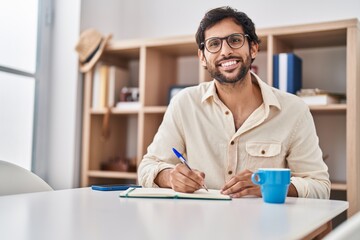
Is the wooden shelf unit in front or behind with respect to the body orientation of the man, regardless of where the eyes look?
behind

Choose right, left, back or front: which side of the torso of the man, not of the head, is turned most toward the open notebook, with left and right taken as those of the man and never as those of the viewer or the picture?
front

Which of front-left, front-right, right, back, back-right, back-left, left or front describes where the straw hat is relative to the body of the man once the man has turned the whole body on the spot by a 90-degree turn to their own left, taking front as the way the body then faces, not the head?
back-left

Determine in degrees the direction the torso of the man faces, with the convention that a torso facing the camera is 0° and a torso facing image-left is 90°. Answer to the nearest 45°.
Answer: approximately 0°

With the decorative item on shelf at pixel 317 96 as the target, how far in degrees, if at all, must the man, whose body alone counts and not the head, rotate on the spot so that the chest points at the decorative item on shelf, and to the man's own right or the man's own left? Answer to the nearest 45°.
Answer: approximately 135° to the man's own left

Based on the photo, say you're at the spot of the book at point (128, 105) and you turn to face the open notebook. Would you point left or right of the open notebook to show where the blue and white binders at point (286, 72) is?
left

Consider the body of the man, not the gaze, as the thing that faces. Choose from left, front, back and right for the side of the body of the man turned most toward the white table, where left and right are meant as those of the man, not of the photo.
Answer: front
